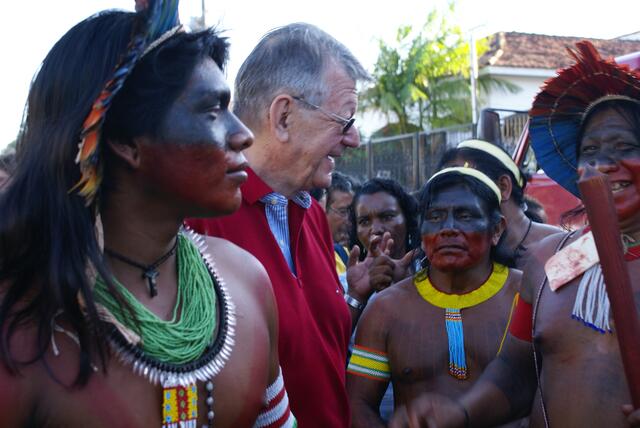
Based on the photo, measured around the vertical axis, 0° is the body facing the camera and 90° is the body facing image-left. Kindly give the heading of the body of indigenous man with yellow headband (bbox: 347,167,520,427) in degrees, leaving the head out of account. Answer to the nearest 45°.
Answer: approximately 0°

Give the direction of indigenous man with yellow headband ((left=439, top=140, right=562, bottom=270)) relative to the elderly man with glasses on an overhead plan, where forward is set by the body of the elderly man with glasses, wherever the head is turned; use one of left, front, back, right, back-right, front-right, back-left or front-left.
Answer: left

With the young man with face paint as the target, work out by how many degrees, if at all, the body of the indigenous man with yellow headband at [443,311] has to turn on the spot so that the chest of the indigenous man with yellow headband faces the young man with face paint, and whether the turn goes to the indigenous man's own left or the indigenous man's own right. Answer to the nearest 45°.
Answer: approximately 45° to the indigenous man's own right

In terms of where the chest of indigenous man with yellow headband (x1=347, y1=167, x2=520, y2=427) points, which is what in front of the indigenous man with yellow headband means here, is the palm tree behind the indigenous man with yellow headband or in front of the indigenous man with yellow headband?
behind

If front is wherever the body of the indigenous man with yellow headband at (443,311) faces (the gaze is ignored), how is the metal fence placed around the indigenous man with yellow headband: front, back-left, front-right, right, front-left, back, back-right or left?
back

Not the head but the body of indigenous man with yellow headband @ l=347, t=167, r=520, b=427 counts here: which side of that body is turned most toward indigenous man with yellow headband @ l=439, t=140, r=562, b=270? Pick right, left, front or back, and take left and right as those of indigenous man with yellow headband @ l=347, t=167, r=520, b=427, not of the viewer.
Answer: back

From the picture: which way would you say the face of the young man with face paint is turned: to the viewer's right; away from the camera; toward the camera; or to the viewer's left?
to the viewer's right

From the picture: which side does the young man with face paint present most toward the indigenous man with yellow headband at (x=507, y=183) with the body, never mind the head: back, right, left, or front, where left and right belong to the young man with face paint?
left

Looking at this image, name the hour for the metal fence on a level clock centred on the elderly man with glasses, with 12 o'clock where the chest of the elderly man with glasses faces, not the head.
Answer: The metal fence is roughly at 8 o'clock from the elderly man with glasses.

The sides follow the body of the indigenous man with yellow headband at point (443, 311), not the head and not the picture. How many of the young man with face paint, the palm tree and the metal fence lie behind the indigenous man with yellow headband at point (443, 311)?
2
